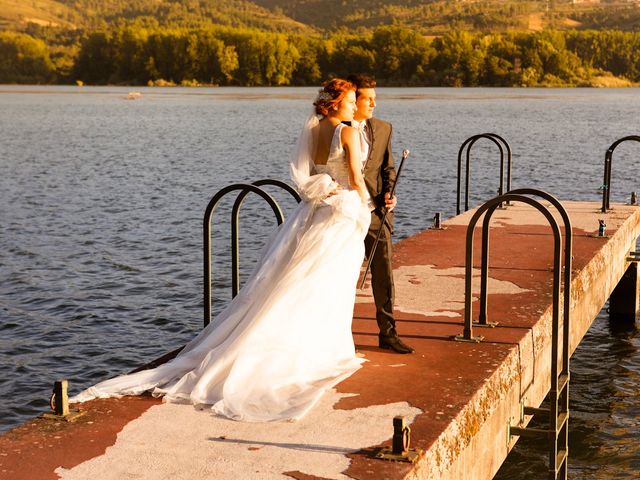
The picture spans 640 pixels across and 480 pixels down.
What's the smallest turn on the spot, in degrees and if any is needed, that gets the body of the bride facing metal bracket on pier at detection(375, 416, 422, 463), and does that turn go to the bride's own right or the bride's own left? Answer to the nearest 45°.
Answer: approximately 135° to the bride's own right
